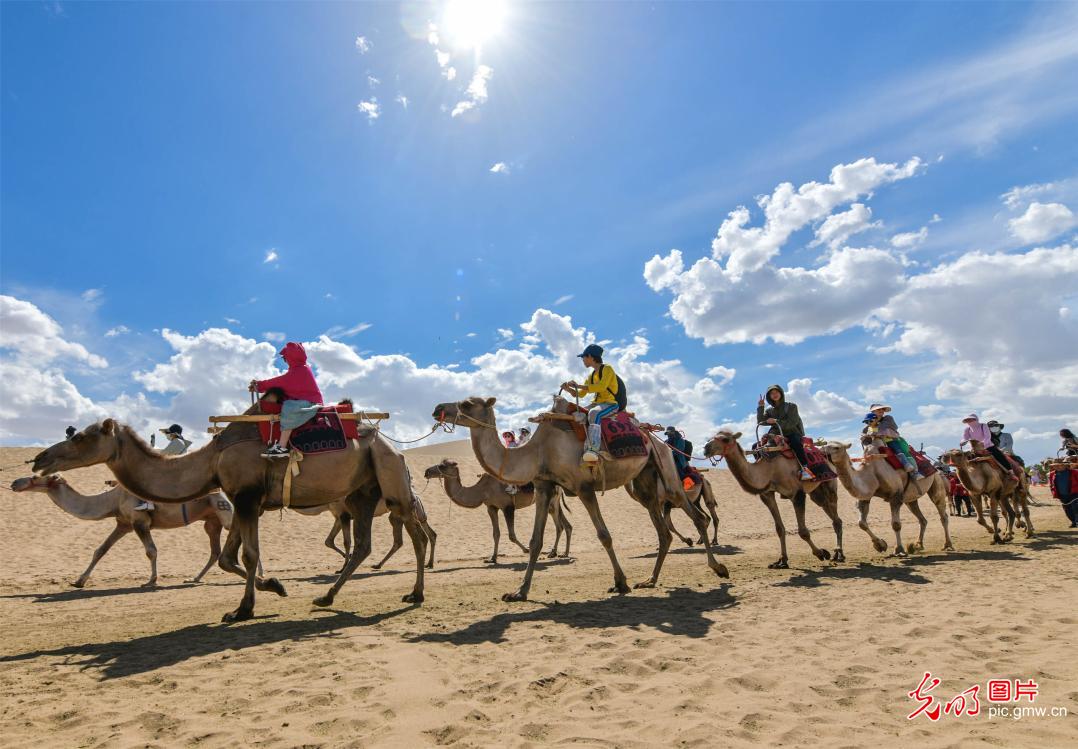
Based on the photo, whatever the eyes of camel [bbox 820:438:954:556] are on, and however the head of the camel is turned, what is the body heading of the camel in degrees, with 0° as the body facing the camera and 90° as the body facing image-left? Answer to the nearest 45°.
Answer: approximately 45°

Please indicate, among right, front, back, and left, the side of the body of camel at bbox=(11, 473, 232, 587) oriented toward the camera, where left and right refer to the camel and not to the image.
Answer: left

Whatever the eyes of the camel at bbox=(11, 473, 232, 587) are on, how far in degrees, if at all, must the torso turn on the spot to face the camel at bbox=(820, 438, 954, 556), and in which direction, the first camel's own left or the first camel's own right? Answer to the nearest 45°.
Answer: approximately 135° to the first camel's own left

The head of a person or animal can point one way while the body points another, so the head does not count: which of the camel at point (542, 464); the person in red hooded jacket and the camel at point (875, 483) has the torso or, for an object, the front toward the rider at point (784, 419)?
the camel at point (875, 483)

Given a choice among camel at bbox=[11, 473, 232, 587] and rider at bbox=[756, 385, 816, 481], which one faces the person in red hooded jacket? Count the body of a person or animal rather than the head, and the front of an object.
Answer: the rider

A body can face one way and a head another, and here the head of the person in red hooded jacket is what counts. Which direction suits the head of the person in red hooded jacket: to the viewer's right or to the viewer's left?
to the viewer's left

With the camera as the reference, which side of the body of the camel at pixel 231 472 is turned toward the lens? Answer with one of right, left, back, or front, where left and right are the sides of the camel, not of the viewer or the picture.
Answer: left

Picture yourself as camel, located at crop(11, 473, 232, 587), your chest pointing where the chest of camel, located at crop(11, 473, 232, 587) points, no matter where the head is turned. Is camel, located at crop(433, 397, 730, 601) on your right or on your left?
on your left

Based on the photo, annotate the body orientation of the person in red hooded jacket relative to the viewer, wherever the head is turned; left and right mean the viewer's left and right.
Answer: facing to the left of the viewer

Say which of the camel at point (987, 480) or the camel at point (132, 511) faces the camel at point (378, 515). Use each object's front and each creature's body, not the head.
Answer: the camel at point (987, 480)

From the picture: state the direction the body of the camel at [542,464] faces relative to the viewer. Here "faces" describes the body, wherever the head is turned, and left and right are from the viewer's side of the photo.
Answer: facing to the left of the viewer

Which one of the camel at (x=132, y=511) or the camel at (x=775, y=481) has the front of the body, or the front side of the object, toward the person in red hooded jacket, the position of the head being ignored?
the camel at (x=775, y=481)
